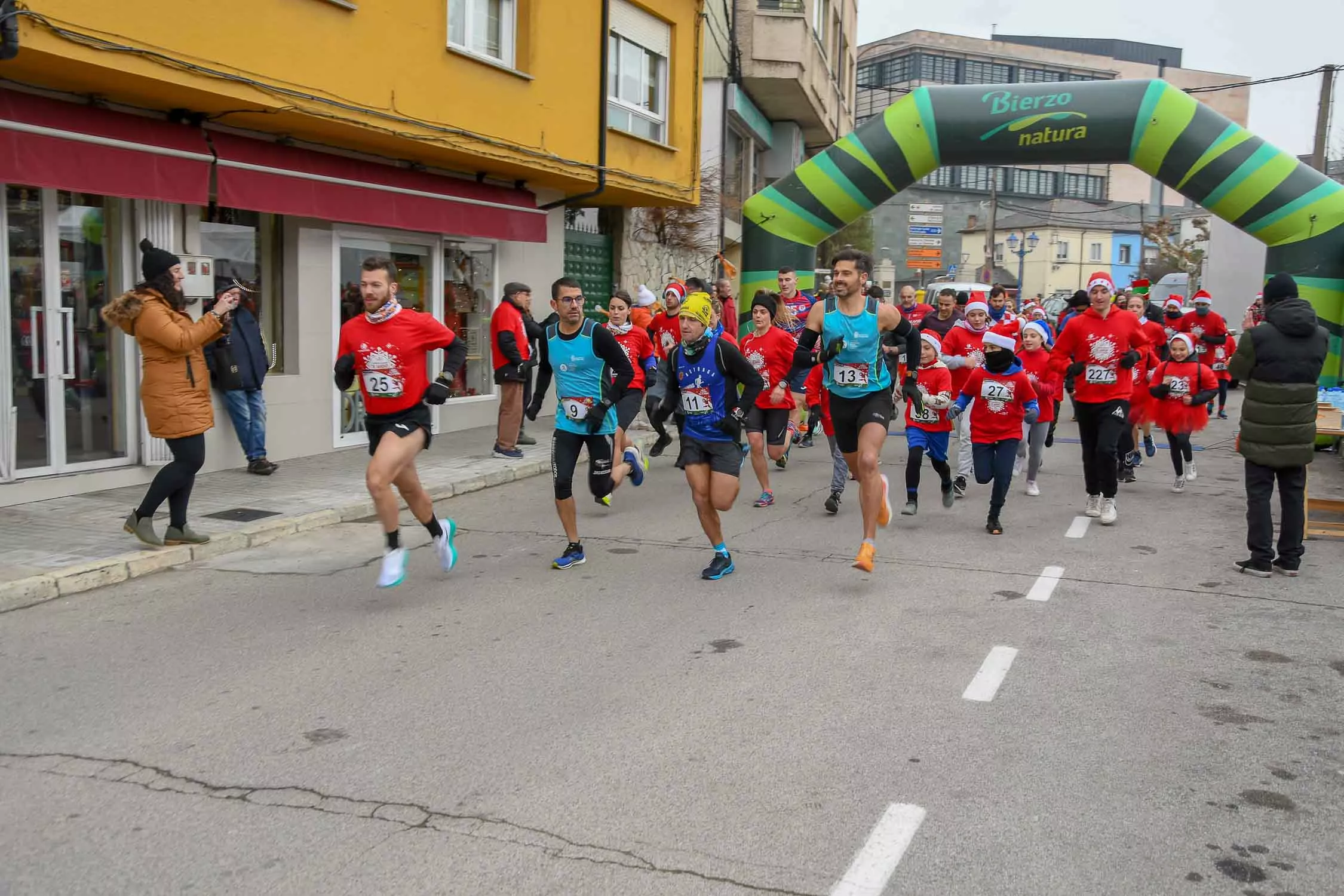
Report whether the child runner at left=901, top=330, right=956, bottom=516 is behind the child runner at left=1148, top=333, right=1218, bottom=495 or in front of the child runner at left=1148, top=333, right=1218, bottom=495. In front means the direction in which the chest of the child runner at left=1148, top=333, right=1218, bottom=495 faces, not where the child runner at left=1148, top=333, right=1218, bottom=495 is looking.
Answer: in front

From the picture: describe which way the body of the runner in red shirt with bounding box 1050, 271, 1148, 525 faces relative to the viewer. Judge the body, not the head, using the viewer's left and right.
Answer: facing the viewer

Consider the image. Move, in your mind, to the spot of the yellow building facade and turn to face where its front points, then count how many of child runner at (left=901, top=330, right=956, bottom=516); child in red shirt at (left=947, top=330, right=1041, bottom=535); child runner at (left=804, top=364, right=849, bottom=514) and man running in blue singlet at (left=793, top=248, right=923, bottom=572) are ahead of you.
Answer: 4

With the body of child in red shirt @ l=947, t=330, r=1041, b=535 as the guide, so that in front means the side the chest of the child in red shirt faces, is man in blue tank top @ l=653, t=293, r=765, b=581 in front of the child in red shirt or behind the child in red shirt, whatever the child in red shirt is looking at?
in front

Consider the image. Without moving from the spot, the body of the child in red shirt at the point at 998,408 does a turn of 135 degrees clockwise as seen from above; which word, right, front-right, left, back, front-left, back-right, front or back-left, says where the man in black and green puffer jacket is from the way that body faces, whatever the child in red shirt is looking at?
back

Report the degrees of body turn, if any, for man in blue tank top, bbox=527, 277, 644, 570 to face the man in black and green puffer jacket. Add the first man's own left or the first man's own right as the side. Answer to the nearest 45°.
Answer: approximately 135° to the first man's own left

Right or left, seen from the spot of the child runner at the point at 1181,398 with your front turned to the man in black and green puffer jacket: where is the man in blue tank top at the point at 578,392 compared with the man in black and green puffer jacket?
right

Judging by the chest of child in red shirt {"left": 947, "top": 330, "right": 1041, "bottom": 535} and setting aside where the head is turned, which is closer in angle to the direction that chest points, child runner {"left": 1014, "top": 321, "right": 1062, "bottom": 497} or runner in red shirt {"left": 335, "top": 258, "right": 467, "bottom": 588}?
the runner in red shirt

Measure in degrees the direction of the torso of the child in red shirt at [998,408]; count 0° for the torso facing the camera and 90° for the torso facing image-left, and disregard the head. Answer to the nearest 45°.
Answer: approximately 0°

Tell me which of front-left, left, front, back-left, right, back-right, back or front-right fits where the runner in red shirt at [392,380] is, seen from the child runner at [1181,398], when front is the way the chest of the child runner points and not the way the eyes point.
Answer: front-right

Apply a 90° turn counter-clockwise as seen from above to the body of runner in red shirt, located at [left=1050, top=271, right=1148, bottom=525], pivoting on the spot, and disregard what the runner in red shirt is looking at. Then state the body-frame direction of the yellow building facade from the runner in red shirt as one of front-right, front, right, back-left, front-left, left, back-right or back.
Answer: back

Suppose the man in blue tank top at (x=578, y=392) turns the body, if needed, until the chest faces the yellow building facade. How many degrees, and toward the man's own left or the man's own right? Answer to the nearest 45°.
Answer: approximately 90° to the man's own right

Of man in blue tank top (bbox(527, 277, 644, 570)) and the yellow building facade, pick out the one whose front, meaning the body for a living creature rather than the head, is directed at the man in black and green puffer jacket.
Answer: the yellow building facade

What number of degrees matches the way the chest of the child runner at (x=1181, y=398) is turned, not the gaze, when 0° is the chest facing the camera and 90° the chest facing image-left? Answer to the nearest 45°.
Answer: approximately 0°

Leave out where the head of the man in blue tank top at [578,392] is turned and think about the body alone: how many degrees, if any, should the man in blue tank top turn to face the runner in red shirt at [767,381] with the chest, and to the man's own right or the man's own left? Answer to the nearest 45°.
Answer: approximately 180°
